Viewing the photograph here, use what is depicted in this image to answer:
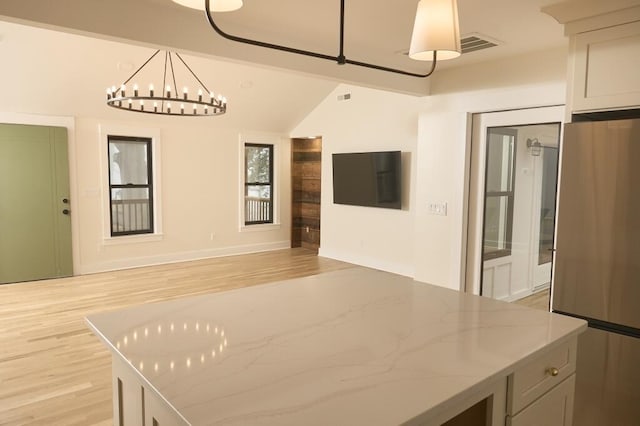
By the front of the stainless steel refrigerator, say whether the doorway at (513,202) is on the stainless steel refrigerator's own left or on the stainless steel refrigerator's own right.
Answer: on the stainless steel refrigerator's own right

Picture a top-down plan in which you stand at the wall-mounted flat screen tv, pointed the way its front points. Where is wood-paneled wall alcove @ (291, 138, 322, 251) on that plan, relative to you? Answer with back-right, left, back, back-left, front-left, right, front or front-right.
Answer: right

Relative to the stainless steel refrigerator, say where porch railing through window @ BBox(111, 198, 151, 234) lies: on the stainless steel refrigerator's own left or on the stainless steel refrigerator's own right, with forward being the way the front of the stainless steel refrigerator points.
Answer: on the stainless steel refrigerator's own right

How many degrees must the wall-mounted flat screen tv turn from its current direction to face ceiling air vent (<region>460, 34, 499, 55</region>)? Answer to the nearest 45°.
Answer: approximately 45° to its left

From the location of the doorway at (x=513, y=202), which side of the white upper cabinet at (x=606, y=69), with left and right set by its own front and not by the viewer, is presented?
right

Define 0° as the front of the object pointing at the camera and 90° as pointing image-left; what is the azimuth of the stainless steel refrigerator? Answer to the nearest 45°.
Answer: approximately 45°

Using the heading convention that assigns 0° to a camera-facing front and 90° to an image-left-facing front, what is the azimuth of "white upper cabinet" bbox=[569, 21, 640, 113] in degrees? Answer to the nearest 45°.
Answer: approximately 45°
